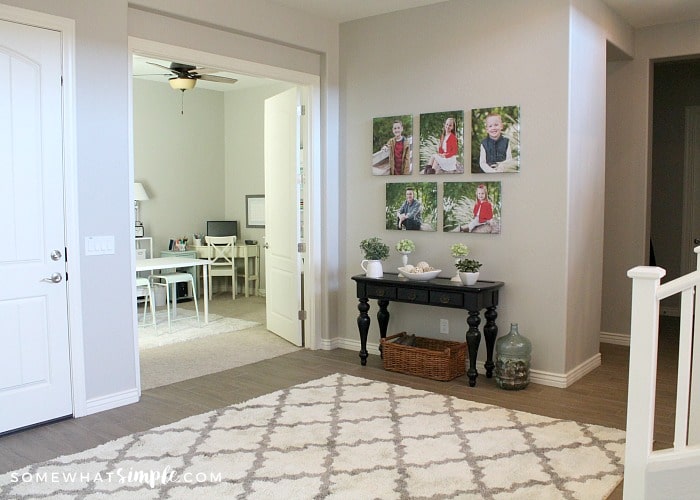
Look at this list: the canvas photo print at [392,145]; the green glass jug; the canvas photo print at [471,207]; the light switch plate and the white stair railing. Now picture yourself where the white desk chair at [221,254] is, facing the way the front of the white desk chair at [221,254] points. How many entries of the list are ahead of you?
0

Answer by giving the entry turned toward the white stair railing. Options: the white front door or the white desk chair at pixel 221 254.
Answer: the white front door

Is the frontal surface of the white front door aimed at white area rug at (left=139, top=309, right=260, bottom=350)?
no

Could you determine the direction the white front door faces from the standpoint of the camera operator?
facing the viewer and to the right of the viewer

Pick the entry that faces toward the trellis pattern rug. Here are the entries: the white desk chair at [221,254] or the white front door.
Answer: the white front door

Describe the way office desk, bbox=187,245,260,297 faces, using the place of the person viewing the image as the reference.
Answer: facing the viewer and to the left of the viewer

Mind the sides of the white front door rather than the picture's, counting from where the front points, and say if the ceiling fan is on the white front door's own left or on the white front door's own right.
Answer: on the white front door's own left

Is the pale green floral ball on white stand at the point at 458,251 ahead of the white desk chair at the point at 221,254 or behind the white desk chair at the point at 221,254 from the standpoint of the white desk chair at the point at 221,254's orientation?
behind

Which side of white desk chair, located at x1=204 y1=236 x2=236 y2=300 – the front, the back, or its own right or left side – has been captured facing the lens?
back

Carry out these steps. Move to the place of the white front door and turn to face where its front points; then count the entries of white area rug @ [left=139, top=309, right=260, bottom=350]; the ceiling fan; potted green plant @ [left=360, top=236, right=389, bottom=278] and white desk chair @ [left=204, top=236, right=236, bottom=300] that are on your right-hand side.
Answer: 0

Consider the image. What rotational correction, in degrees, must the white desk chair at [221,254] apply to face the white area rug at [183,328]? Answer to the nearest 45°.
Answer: approximately 180°

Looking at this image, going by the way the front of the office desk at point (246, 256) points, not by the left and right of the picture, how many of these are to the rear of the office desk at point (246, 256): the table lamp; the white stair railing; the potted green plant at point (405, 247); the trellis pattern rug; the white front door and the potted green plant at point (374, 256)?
0

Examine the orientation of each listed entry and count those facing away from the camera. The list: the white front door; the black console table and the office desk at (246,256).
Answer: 0

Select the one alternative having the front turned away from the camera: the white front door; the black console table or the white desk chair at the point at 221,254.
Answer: the white desk chair

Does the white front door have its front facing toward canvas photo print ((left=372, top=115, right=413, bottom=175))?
no

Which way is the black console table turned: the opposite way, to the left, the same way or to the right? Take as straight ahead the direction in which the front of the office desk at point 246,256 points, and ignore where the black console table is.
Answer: the same way

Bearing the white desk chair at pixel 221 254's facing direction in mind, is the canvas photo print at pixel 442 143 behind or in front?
behind

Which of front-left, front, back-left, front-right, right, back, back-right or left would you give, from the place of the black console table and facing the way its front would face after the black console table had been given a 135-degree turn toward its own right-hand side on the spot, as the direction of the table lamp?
front-left

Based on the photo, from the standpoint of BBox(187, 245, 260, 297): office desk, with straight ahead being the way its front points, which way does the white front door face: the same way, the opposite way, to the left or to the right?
to the left
